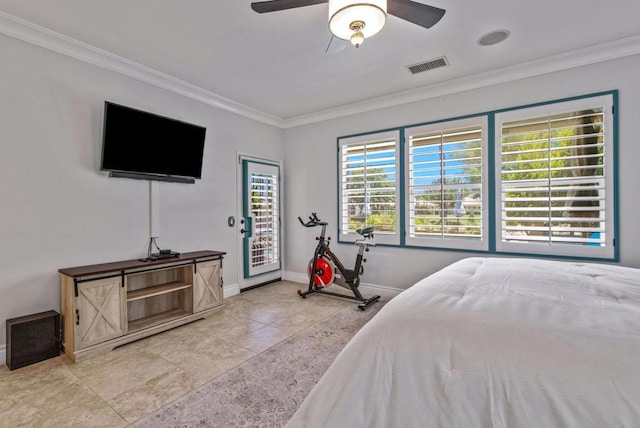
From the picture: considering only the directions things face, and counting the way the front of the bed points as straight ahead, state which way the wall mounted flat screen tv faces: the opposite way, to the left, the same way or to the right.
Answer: the opposite way

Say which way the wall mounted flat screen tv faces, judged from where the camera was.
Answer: facing the viewer and to the right of the viewer

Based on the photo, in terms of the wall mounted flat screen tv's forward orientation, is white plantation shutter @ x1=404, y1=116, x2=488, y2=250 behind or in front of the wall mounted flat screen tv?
in front

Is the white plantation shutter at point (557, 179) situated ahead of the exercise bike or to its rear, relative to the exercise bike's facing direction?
to the rear

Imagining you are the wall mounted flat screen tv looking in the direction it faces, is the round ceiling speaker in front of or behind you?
in front

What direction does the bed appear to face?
to the viewer's left

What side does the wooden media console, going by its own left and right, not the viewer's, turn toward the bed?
front

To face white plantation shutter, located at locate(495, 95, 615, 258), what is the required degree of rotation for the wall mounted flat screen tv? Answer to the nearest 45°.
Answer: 0° — it already faces it

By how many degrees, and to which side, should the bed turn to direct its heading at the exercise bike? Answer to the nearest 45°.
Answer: approximately 45° to its right

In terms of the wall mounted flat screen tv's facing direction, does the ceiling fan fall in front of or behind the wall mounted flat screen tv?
in front

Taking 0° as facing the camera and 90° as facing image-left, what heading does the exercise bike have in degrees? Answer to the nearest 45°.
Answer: approximately 135°
